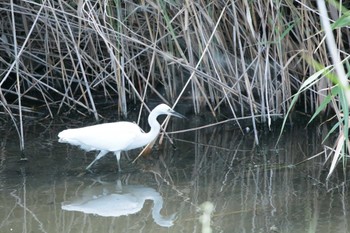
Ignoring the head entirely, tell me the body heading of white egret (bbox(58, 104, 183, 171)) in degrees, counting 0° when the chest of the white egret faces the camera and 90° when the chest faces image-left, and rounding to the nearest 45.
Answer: approximately 270°
